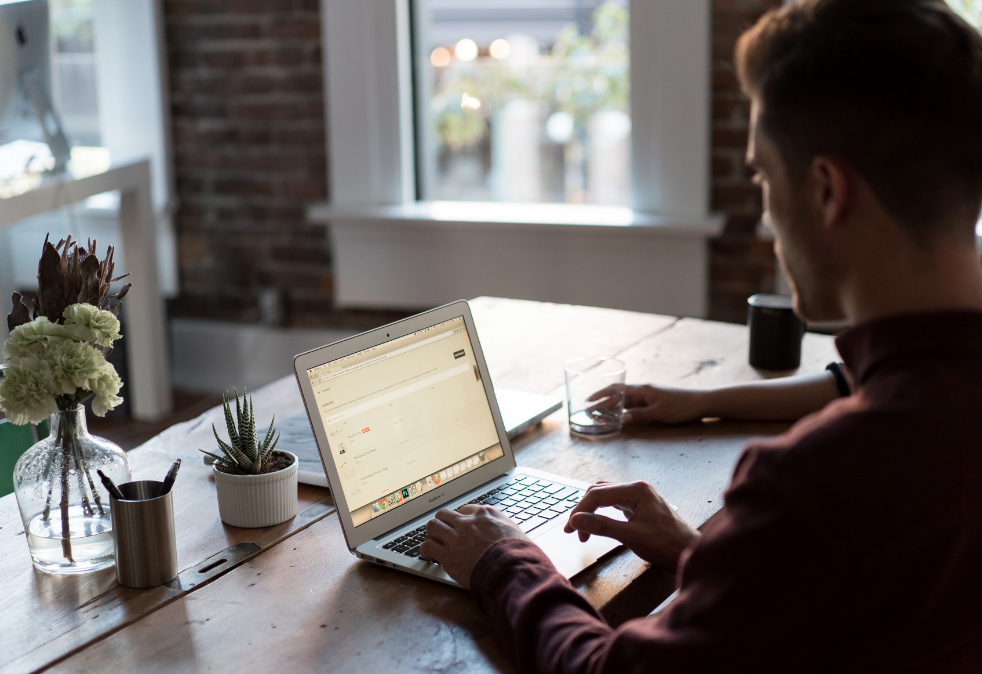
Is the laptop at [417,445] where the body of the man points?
yes

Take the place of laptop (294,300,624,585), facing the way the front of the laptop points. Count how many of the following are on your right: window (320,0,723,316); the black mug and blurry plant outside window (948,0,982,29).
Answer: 0

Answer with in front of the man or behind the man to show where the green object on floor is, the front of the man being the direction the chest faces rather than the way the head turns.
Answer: in front

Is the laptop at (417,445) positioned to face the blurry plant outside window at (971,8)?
no

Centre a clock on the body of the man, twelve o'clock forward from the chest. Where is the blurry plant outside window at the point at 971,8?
The blurry plant outside window is roughly at 2 o'clock from the man.

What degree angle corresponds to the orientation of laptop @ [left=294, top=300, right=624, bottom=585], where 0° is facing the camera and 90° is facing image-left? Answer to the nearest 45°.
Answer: approximately 315°

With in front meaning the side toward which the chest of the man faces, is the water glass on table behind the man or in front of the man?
in front

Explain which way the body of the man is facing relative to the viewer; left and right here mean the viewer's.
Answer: facing away from the viewer and to the left of the viewer

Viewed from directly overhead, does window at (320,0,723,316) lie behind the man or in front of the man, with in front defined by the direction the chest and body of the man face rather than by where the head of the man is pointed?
in front

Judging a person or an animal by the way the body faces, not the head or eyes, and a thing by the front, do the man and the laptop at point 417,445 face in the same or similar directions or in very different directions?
very different directions

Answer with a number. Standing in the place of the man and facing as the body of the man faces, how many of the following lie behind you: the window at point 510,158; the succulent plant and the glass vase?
0

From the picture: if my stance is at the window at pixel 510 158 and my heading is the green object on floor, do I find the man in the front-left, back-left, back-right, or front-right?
front-left

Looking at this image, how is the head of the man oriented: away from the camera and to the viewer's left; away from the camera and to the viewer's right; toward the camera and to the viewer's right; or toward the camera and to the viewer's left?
away from the camera and to the viewer's left

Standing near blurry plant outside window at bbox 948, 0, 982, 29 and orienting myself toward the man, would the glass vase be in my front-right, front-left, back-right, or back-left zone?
front-right

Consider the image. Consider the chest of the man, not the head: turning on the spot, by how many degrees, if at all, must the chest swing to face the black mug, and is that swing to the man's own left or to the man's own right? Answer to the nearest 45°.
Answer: approximately 45° to the man's own right
